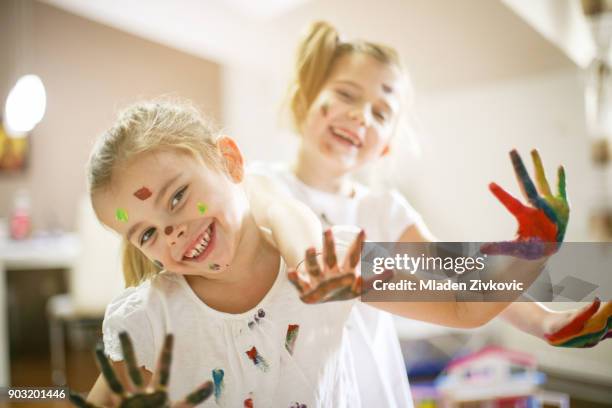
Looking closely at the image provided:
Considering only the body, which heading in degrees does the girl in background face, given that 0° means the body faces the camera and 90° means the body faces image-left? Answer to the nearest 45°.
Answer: approximately 0°
